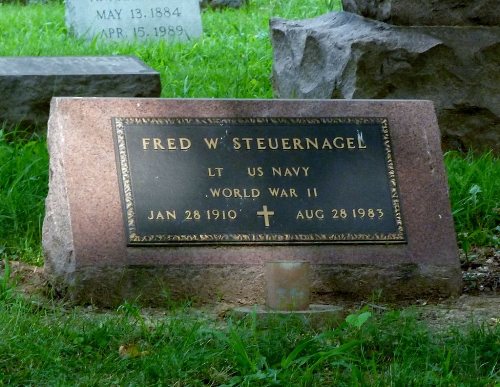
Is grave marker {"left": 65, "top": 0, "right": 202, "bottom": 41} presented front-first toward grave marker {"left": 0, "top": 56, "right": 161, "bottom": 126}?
yes

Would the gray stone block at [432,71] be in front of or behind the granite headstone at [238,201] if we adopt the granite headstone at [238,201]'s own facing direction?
behind

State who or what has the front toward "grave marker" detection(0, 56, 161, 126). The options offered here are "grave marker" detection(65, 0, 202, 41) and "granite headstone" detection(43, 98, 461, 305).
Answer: "grave marker" detection(65, 0, 202, 41)

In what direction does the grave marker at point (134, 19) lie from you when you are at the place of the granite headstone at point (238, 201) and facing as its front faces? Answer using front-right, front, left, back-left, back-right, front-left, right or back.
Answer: back

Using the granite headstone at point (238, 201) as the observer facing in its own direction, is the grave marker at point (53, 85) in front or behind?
behind

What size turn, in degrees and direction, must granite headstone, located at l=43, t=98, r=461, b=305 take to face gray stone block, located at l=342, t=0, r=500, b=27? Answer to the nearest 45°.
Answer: approximately 135° to its left

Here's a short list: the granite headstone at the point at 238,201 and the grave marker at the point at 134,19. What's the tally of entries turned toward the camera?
2

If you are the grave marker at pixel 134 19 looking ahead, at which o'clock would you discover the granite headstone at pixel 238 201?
The granite headstone is roughly at 12 o'clock from the grave marker.

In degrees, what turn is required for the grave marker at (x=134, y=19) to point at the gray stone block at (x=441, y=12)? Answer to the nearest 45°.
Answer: approximately 45° to its left
